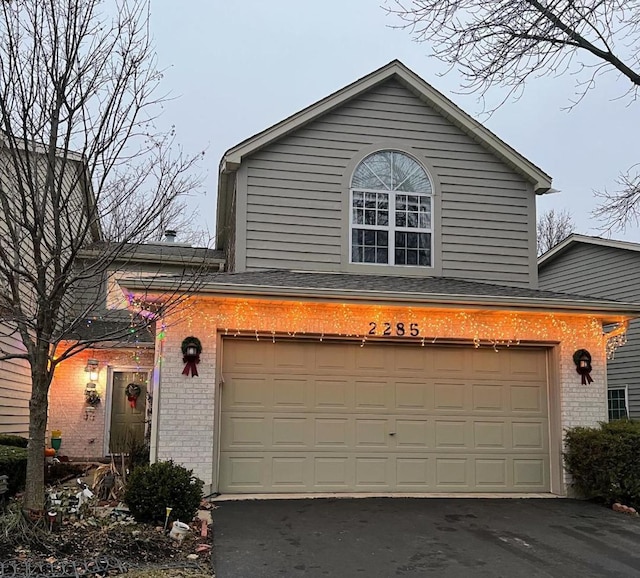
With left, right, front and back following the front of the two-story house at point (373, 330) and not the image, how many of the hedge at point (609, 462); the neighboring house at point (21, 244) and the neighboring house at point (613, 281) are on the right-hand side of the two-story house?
1

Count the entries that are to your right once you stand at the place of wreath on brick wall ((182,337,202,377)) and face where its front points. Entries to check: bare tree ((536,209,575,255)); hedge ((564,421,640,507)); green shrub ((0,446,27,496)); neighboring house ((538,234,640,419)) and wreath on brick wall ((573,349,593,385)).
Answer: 1

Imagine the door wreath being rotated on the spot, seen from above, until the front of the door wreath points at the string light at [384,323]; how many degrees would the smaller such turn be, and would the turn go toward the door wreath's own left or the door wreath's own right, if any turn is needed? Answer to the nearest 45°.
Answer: approximately 45° to the door wreath's own left

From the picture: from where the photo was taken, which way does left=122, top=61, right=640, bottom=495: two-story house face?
toward the camera

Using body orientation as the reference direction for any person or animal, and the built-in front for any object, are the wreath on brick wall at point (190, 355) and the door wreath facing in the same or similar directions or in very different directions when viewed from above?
same or similar directions

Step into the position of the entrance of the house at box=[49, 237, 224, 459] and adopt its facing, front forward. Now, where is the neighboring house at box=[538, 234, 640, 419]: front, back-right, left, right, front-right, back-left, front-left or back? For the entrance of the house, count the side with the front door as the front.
left

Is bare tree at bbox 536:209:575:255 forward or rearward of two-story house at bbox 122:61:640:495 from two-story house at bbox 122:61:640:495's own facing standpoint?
rearward

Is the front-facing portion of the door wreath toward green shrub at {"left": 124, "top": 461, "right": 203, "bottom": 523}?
yes

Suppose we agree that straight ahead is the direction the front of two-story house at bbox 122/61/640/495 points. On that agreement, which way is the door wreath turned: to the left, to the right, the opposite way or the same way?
the same way

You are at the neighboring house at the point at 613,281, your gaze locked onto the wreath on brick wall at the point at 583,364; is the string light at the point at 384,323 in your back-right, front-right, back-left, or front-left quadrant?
front-right

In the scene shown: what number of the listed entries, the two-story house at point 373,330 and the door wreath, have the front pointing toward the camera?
2

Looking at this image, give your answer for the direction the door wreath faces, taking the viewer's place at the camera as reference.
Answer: facing the viewer
